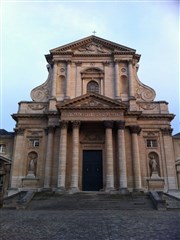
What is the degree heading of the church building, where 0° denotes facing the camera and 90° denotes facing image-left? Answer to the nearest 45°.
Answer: approximately 0°
